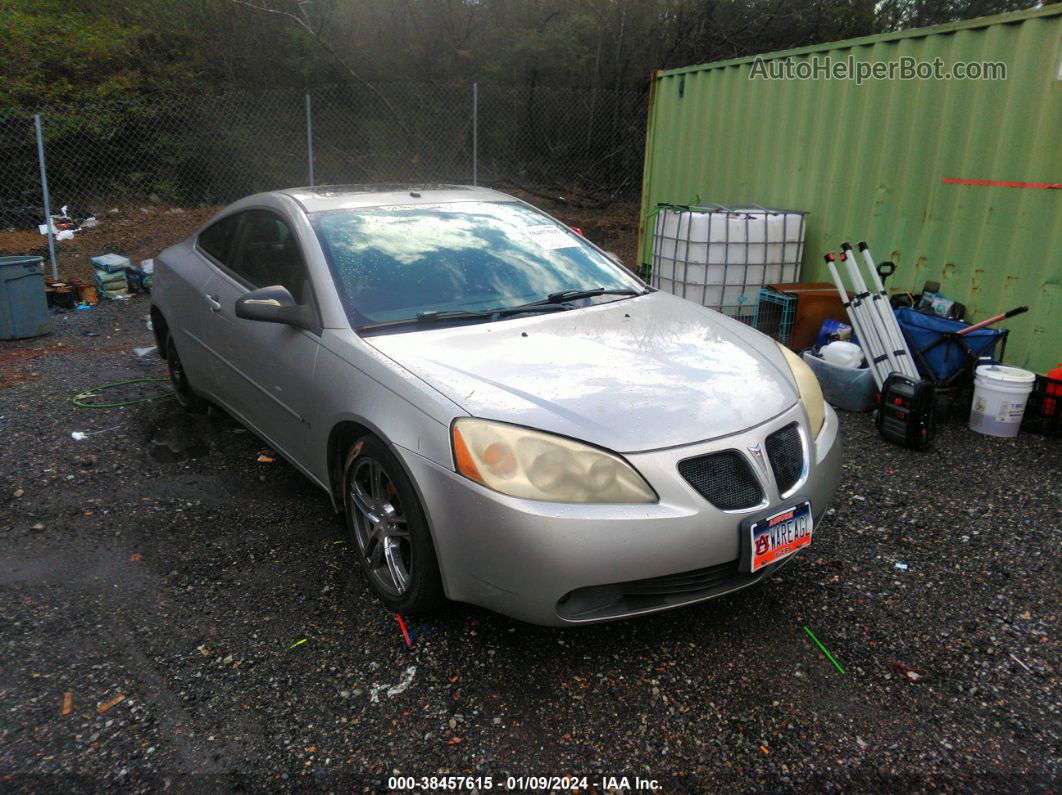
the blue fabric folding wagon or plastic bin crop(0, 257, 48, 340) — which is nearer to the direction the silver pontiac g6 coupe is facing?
the blue fabric folding wagon

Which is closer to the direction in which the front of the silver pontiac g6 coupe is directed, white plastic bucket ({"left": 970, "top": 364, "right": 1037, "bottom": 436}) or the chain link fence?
the white plastic bucket

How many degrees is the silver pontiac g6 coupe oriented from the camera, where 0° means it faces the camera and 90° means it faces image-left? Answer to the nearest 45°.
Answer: approximately 315°

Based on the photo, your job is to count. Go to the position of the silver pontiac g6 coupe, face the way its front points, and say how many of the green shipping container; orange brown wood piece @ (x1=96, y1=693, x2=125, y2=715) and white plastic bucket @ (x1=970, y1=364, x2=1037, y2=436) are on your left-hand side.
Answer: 2

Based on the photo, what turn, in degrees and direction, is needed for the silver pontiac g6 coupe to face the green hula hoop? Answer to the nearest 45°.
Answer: approximately 180°

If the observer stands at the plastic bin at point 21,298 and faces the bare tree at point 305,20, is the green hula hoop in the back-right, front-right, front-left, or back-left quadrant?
back-right

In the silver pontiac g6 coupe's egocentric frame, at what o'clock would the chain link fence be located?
The chain link fence is roughly at 7 o'clock from the silver pontiac g6 coupe.

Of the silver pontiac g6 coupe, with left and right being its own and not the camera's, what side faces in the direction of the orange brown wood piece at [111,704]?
right

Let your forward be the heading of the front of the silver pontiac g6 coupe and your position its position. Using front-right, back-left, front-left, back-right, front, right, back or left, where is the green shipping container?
left

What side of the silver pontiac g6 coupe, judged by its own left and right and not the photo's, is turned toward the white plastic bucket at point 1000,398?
left

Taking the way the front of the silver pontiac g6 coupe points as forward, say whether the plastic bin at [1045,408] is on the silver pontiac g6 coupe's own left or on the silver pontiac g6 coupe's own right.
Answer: on the silver pontiac g6 coupe's own left

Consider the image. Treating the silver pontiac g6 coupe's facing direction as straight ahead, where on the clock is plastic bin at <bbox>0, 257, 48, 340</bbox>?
The plastic bin is roughly at 6 o'clock from the silver pontiac g6 coupe.
